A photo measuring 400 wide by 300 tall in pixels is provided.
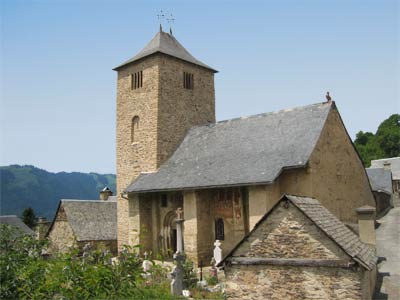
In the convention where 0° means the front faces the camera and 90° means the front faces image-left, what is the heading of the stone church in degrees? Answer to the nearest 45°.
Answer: approximately 45°

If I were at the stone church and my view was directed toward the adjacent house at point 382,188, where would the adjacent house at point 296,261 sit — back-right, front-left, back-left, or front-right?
back-right

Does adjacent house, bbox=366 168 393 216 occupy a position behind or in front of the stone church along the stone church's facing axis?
behind

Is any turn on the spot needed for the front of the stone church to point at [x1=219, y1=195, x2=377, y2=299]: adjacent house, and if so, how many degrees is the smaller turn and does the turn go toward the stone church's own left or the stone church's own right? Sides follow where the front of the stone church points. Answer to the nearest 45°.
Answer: approximately 45° to the stone church's own left

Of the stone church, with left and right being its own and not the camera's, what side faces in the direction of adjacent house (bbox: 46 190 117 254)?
right
